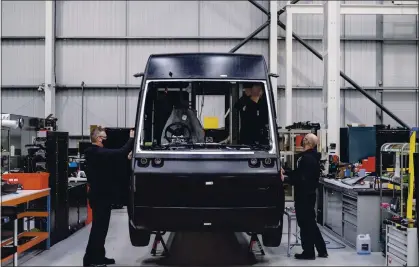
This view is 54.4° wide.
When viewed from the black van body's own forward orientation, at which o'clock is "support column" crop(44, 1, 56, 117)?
The support column is roughly at 5 o'clock from the black van body.

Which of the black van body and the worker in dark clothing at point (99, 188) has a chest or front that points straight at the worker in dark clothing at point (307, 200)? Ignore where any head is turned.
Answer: the worker in dark clothing at point (99, 188)

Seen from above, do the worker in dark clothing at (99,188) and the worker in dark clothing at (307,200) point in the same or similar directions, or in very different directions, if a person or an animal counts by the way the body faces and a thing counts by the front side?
very different directions

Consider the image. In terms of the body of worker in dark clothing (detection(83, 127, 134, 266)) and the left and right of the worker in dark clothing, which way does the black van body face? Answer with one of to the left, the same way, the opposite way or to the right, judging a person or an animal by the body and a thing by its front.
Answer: to the right

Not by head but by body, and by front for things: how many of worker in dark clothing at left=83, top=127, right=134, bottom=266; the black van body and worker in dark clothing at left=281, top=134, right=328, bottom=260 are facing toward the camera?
1

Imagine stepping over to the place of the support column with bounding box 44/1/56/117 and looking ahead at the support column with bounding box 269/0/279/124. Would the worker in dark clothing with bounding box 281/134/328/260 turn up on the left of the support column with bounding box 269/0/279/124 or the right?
right

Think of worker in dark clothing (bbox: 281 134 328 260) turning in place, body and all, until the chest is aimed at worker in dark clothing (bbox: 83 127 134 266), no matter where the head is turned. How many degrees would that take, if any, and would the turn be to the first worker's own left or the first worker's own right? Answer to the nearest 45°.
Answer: approximately 45° to the first worker's own left

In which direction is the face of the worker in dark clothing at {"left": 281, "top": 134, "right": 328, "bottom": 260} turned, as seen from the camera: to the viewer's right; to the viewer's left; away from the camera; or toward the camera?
to the viewer's left

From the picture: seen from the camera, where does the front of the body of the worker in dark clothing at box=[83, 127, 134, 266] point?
to the viewer's right

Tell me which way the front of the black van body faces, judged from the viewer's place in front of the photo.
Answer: facing the viewer

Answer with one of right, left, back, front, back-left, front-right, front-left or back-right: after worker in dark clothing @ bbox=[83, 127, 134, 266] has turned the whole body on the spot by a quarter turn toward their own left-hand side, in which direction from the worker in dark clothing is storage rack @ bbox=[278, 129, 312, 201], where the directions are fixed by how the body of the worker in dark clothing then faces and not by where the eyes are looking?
front-right

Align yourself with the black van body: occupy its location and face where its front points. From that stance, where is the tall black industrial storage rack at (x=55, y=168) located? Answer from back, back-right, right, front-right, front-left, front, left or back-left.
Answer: back-right

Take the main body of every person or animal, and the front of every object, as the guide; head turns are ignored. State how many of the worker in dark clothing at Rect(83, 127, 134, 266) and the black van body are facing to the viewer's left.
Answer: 0

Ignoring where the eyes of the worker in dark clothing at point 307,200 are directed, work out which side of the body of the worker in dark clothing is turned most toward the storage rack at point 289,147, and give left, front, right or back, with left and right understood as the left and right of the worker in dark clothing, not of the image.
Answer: right

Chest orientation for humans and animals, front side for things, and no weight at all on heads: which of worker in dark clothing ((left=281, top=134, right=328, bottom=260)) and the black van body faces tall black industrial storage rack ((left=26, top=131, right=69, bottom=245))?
the worker in dark clothing

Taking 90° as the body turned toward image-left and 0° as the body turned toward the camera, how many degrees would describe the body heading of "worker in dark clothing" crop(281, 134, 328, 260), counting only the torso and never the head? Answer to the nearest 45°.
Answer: approximately 90°

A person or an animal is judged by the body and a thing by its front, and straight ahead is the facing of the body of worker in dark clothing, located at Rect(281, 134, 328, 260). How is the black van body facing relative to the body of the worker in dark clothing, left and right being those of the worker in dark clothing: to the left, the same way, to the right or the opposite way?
to the left
